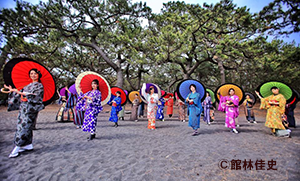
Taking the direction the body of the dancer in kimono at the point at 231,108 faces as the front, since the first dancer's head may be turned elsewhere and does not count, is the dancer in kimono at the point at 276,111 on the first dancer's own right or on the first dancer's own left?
on the first dancer's own left

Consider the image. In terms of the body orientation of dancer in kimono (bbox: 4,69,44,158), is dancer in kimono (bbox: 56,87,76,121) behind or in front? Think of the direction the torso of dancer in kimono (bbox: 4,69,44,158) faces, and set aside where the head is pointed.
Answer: behind

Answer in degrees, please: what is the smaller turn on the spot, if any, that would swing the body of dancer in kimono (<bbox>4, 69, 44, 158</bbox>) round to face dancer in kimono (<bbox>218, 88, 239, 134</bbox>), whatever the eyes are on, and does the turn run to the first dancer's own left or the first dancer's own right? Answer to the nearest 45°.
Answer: approximately 135° to the first dancer's own left

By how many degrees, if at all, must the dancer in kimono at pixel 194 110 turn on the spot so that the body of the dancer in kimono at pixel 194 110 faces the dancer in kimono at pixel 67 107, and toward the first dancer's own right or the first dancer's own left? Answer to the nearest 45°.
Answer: approximately 45° to the first dancer's own right

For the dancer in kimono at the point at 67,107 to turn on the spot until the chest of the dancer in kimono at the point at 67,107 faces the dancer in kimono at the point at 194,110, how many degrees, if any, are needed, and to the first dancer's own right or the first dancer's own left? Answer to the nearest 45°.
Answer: approximately 90° to the first dancer's own left

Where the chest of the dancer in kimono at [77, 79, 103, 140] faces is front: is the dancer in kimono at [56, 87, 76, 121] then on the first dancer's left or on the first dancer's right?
on the first dancer's right

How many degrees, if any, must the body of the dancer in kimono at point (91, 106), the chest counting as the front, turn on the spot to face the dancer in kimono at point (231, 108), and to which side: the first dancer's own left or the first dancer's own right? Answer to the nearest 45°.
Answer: approximately 135° to the first dancer's own left

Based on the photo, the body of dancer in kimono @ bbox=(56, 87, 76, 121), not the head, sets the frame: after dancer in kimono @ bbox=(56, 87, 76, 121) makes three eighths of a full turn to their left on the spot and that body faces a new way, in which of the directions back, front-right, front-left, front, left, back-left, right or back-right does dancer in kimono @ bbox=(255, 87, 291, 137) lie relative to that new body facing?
front-right

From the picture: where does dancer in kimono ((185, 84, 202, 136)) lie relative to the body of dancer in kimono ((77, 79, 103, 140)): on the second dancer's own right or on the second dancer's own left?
on the second dancer's own left

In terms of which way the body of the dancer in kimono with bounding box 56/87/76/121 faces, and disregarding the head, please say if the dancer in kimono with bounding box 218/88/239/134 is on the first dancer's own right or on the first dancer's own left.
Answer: on the first dancer's own left

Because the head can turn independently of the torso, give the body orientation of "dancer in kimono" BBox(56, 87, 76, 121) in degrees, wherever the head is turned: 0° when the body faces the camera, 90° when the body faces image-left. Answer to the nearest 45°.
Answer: approximately 45°
